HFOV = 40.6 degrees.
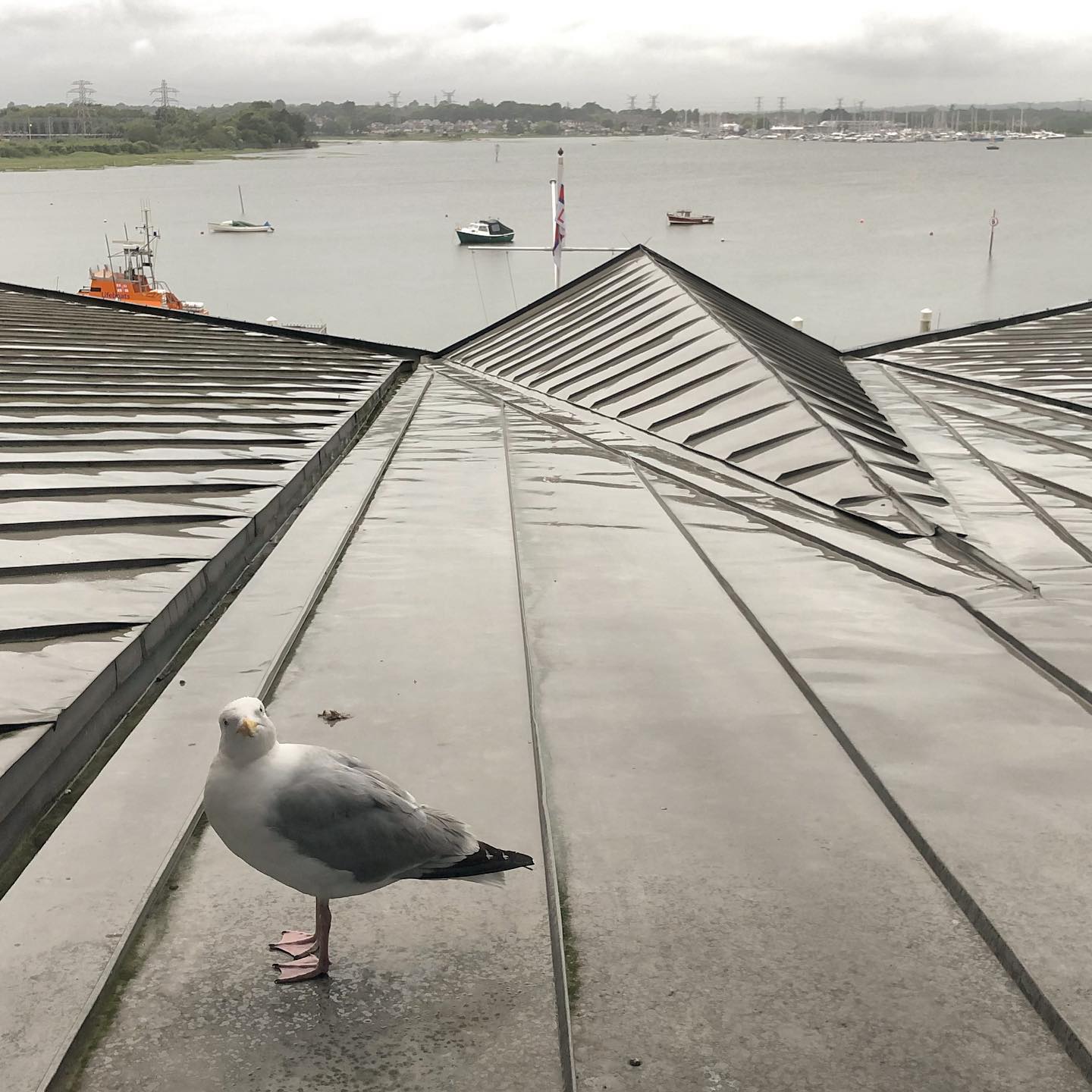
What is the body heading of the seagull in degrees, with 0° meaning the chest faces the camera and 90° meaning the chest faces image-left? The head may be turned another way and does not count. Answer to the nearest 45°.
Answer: approximately 90°
